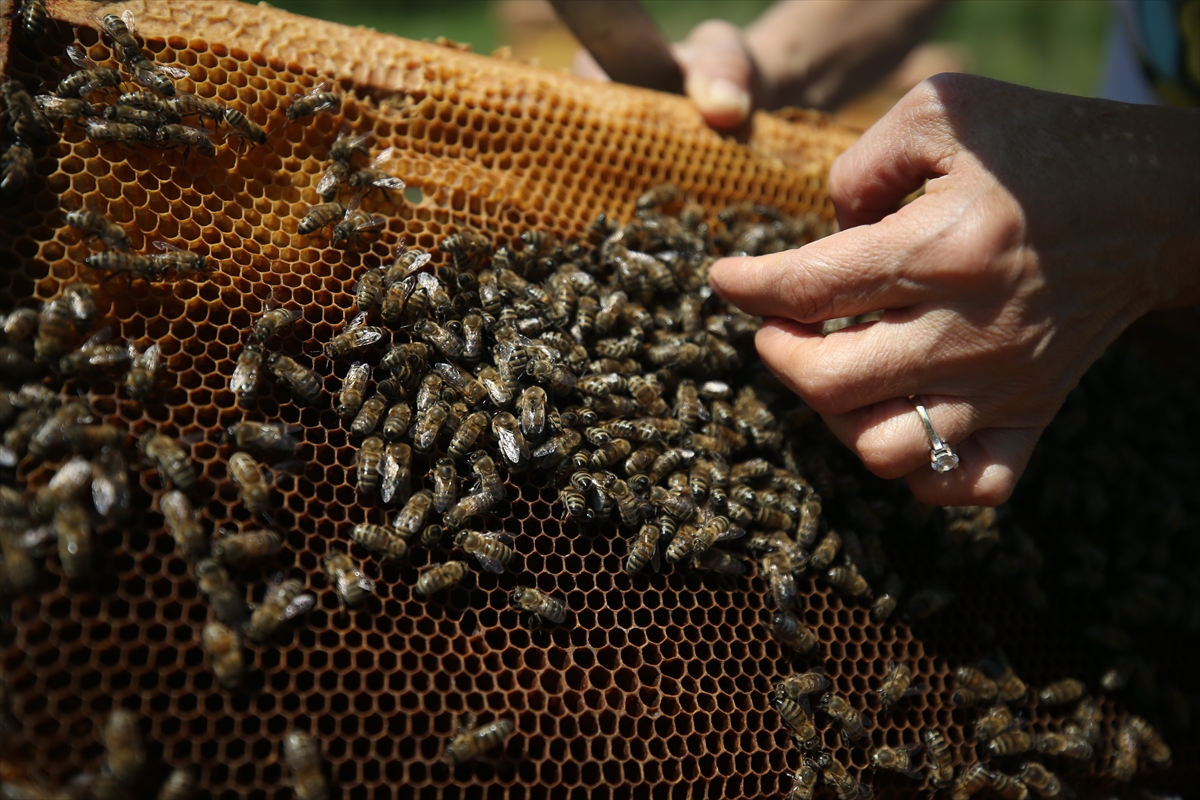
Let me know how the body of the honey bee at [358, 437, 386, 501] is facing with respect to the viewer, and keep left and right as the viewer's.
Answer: facing away from the viewer

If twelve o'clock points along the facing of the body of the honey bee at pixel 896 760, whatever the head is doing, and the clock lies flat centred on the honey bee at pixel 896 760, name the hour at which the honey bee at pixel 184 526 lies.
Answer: the honey bee at pixel 184 526 is roughly at 11 o'clock from the honey bee at pixel 896 760.

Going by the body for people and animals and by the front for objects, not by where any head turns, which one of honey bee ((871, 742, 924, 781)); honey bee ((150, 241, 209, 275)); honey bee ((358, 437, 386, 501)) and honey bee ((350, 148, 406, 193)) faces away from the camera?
honey bee ((358, 437, 386, 501))

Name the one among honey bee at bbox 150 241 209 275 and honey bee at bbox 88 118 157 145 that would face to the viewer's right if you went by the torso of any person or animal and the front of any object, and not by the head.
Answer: honey bee at bbox 150 241 209 275
